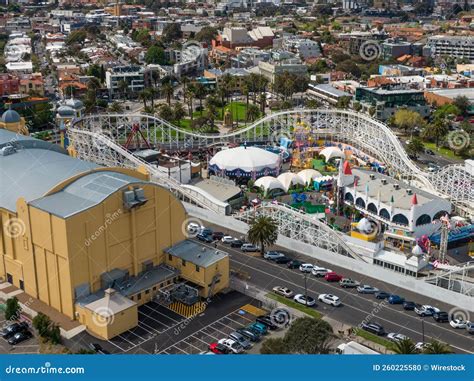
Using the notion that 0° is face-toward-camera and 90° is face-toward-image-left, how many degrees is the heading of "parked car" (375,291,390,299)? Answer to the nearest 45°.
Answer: approximately 315°

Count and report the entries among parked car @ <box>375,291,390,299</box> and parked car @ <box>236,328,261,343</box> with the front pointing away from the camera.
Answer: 0

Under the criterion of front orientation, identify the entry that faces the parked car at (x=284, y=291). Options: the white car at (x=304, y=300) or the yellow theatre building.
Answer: the white car

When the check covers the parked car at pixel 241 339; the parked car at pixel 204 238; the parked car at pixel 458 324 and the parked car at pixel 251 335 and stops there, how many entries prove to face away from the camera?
0

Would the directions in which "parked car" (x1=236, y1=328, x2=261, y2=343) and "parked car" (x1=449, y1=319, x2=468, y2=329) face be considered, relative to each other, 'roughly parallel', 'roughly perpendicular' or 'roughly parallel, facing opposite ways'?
roughly parallel

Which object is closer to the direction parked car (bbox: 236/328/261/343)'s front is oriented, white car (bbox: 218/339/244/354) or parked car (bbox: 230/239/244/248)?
the white car

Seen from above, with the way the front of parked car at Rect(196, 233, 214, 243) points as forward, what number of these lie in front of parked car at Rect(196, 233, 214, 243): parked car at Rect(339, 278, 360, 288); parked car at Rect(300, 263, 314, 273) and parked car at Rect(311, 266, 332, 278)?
3

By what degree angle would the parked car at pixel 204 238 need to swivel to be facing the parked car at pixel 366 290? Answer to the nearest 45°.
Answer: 0° — it already faces it

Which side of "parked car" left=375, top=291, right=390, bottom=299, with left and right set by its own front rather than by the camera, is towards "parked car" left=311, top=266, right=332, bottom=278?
back

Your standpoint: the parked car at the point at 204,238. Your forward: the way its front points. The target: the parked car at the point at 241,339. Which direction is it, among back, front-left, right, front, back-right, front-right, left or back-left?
front-right

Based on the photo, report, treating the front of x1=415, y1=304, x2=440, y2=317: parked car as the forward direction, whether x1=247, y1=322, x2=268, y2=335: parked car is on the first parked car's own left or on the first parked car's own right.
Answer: on the first parked car's own right

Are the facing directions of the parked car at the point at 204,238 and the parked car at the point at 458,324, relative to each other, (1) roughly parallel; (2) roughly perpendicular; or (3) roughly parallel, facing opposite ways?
roughly parallel

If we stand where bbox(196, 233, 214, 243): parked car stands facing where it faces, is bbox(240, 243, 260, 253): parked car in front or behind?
in front
